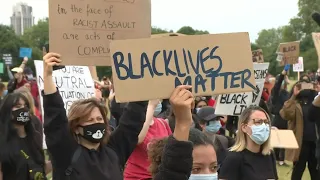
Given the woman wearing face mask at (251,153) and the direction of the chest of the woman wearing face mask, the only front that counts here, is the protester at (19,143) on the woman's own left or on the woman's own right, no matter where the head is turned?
on the woman's own right

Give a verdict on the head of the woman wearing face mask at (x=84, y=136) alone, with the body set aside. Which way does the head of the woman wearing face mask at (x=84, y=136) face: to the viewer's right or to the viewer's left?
to the viewer's right

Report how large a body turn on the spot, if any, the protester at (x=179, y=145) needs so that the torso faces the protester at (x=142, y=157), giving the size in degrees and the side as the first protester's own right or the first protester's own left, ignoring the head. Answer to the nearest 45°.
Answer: approximately 135° to the first protester's own left

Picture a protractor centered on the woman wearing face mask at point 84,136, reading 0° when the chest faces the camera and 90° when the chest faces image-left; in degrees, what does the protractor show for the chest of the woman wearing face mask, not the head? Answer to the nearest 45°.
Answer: approximately 315°

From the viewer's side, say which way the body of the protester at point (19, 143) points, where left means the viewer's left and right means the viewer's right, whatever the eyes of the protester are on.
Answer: facing the viewer and to the right of the viewer
